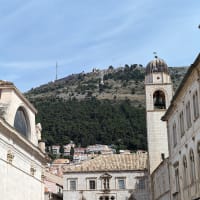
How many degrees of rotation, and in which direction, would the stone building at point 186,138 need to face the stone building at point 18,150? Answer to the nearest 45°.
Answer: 0° — it already faces it

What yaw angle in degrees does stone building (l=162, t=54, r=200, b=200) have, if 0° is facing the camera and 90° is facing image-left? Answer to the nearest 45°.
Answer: approximately 90°
